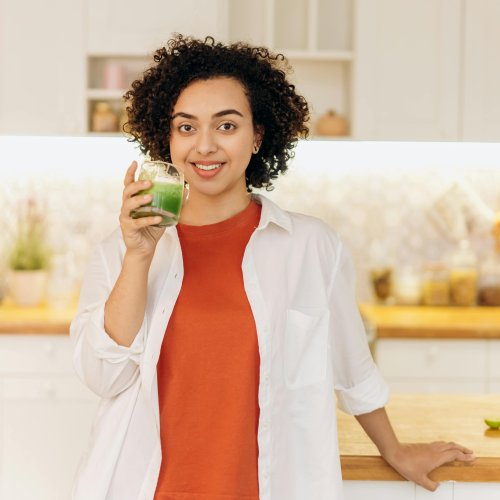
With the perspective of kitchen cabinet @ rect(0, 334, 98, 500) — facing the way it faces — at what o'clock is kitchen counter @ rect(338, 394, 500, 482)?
The kitchen counter is roughly at 11 o'clock from the kitchen cabinet.

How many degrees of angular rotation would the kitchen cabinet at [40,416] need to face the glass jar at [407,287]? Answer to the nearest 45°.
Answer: approximately 90° to its left

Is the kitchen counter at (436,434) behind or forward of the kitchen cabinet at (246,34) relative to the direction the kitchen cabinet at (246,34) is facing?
forward

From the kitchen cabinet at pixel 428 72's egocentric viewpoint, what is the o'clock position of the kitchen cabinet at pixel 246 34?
the kitchen cabinet at pixel 246 34 is roughly at 3 o'clock from the kitchen cabinet at pixel 428 72.

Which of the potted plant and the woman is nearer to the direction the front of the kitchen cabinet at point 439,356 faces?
the woman
